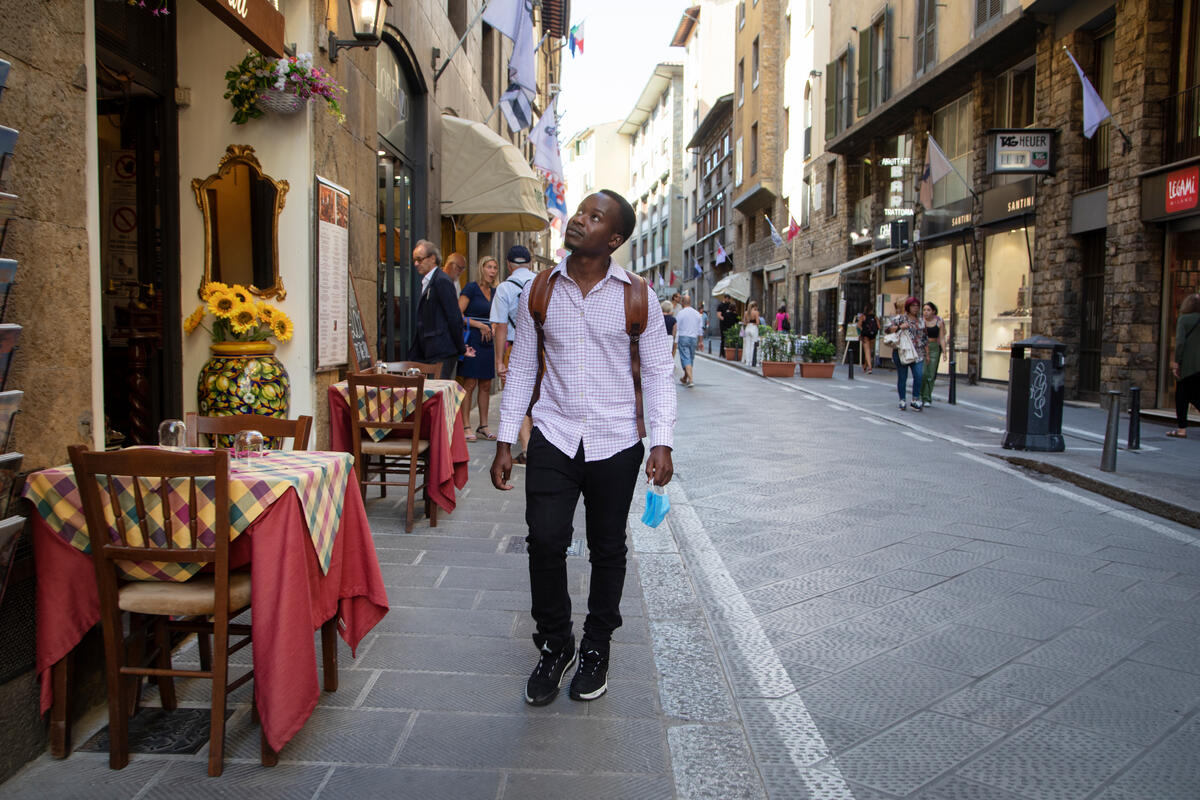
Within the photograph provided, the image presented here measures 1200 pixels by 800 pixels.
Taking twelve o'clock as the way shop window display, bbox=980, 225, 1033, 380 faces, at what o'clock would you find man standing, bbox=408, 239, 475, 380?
The man standing is roughly at 11 o'clock from the shop window display.

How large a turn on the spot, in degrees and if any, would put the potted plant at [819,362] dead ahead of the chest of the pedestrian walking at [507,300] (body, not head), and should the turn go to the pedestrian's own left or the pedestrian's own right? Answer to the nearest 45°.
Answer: approximately 90° to the pedestrian's own right

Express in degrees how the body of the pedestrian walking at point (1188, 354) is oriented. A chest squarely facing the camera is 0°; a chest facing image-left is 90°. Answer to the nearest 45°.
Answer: approximately 90°

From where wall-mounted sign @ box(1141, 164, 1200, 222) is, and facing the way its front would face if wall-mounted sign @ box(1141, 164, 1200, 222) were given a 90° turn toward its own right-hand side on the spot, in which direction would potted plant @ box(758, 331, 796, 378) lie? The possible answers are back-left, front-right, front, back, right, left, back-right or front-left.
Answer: front

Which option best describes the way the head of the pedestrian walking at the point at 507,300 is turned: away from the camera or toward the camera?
away from the camera

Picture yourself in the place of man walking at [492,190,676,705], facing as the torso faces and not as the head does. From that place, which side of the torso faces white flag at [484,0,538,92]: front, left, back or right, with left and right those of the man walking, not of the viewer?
back

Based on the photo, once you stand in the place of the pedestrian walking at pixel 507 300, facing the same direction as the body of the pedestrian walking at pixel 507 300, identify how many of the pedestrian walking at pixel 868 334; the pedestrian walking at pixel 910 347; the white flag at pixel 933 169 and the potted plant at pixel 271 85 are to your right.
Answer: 3

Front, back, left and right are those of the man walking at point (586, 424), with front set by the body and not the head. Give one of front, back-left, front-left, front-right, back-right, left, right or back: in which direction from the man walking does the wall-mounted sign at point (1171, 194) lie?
back-left

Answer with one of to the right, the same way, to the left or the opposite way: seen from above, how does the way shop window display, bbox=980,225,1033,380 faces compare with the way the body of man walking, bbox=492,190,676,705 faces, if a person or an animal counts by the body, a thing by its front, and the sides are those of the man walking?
to the right

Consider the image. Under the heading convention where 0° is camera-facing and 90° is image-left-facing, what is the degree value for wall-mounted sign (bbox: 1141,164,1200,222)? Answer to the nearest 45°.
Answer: approximately 45°

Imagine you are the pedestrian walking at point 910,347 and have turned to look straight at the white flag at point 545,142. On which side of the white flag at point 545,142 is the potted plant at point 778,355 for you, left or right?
right
